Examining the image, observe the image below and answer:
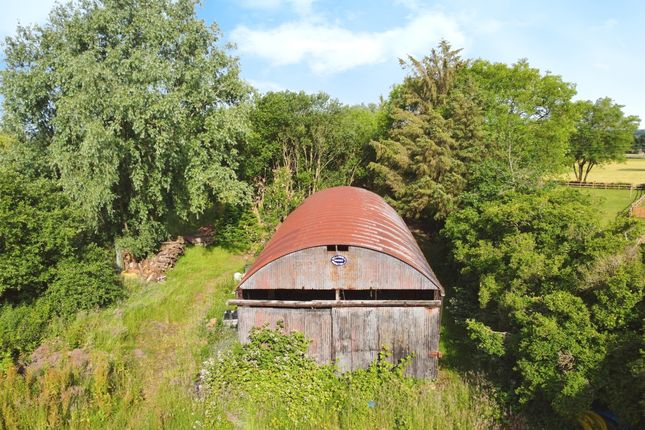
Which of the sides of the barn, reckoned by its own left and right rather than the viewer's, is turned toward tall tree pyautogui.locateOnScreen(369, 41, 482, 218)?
back

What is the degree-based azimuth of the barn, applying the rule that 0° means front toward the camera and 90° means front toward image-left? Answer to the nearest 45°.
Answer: approximately 0°

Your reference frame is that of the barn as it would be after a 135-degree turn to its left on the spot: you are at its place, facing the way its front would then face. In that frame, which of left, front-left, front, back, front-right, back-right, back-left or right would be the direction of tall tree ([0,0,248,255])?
left

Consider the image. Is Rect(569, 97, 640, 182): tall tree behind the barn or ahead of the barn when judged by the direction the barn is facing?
behind

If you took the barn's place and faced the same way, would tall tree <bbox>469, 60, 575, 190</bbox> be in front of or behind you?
behind

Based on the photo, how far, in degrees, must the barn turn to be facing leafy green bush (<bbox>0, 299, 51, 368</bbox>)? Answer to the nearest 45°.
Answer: approximately 90° to its right

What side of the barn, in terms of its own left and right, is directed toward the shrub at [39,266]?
right
